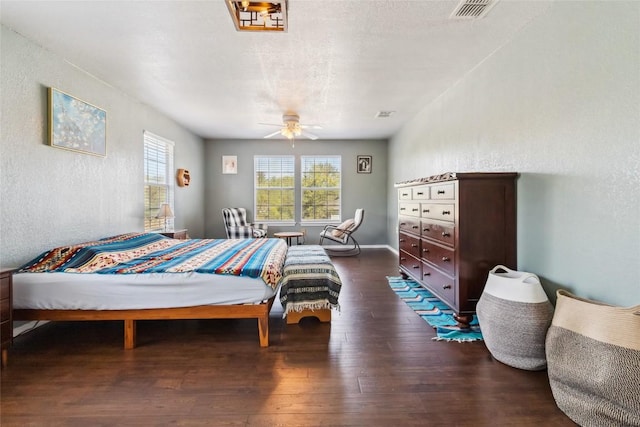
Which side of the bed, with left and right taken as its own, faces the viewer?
right

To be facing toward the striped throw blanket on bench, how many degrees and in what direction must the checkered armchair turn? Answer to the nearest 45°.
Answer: approximately 45° to its right

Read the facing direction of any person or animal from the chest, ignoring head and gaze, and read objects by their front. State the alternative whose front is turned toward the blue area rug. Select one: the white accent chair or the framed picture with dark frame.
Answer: the framed picture with dark frame

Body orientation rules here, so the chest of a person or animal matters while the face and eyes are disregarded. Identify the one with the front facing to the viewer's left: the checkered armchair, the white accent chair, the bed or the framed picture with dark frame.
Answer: the white accent chair

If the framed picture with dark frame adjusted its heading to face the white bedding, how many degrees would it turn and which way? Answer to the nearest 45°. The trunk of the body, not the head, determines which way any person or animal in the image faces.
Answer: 0° — it already faces it

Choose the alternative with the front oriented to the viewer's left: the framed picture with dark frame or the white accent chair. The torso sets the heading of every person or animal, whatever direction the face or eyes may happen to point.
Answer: the white accent chair

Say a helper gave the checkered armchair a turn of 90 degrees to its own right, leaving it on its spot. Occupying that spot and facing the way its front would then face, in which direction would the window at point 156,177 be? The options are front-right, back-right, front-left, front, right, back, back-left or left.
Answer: front

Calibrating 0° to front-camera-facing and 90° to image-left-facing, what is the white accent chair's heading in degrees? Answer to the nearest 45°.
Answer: approximately 90°

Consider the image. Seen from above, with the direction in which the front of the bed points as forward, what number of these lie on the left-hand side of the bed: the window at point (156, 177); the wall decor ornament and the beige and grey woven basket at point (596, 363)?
2

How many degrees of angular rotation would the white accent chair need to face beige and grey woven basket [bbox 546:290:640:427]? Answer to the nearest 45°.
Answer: approximately 90° to its left

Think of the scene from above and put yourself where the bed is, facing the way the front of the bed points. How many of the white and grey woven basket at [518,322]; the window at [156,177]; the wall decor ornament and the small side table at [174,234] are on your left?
3
